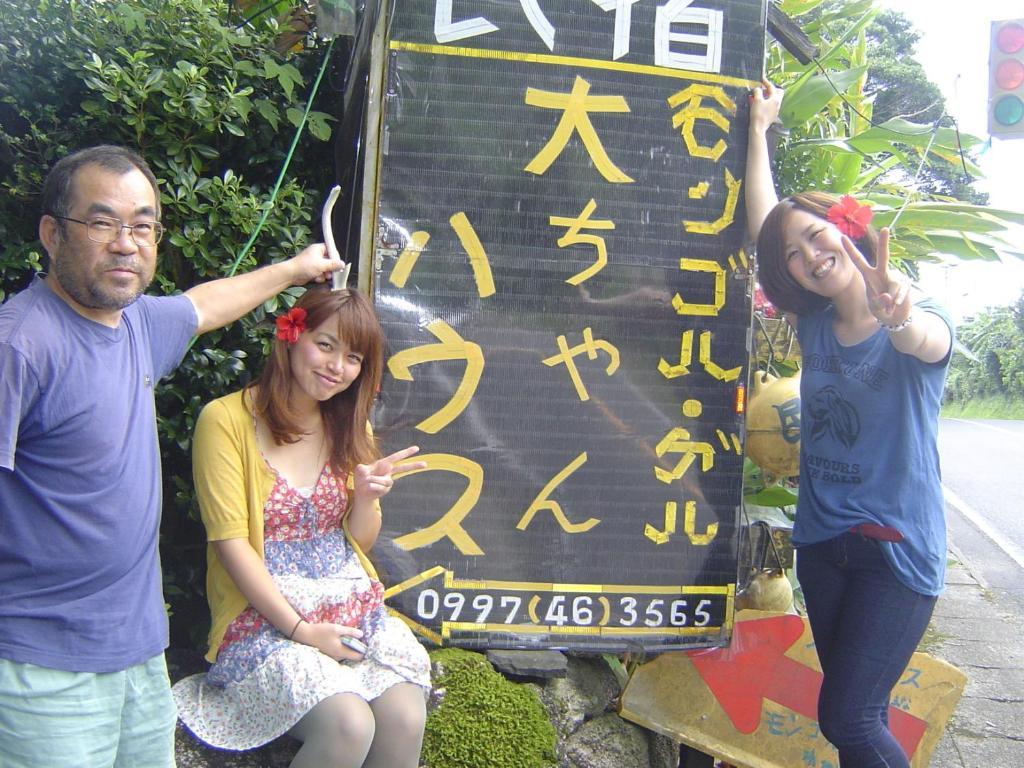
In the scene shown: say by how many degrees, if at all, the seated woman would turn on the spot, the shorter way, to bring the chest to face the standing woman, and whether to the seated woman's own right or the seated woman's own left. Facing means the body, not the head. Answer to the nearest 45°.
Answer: approximately 45° to the seated woman's own left

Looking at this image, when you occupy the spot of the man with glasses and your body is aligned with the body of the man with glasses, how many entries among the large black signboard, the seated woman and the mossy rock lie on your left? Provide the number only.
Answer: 3

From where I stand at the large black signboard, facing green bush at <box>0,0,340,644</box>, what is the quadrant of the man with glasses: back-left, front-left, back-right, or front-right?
front-left

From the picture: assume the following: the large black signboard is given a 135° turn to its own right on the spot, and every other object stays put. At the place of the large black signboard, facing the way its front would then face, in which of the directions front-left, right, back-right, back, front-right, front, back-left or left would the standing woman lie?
back

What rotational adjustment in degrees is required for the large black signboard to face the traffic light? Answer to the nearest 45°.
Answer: approximately 135° to its left

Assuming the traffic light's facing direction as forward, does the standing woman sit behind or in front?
in front

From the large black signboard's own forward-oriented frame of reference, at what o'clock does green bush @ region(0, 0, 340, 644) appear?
The green bush is roughly at 3 o'clock from the large black signboard.

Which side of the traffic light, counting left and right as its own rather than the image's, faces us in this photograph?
front

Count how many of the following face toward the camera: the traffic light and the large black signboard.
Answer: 2

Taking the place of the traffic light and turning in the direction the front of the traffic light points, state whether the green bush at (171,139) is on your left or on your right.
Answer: on your right

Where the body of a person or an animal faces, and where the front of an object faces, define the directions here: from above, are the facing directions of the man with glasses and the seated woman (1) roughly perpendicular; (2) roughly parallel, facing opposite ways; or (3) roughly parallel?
roughly parallel

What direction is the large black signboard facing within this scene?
toward the camera
